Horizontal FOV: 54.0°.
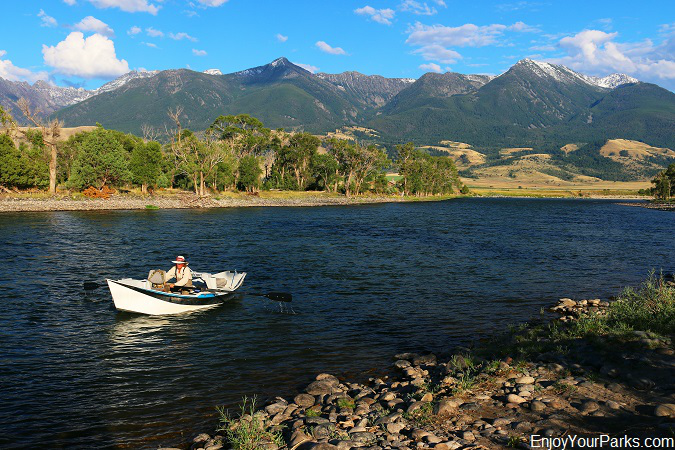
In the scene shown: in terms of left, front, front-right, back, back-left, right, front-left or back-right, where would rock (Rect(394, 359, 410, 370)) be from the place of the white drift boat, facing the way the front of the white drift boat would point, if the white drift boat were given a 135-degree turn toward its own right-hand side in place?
back-right

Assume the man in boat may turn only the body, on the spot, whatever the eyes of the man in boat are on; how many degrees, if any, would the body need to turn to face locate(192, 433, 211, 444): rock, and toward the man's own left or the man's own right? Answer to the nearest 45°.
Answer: approximately 45° to the man's own left

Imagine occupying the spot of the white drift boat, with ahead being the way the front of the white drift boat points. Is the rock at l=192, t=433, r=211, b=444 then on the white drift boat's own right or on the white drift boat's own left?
on the white drift boat's own left

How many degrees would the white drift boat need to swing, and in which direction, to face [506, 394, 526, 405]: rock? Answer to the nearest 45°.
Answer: approximately 90° to its left

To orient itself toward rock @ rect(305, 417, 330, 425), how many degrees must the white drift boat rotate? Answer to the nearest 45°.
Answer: approximately 45° to its left

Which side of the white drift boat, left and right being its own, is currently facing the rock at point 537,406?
left

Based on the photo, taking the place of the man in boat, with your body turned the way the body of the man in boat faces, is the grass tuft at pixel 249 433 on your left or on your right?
on your left

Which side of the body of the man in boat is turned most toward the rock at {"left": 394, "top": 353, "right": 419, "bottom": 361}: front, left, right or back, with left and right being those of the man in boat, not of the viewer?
left

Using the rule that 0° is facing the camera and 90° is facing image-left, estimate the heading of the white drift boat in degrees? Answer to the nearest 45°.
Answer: approximately 45°
